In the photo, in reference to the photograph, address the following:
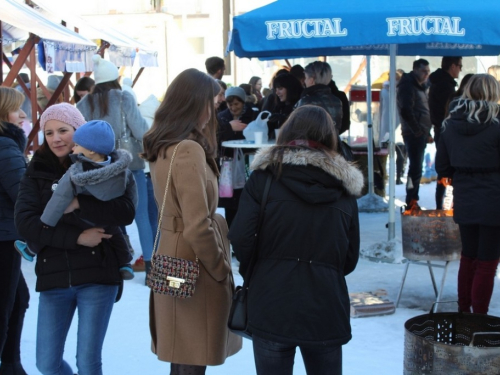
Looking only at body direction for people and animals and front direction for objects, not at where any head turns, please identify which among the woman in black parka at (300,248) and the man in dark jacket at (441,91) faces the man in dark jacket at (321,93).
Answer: the woman in black parka

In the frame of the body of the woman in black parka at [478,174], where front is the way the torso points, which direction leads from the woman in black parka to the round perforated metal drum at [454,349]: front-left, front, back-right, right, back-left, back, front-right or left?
back

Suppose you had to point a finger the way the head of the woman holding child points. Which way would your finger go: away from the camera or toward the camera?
toward the camera

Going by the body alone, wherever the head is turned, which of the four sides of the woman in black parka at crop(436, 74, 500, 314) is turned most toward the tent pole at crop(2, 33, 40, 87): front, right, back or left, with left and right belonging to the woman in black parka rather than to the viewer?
left

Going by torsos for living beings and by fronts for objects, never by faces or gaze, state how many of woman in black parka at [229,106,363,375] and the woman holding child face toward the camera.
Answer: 1

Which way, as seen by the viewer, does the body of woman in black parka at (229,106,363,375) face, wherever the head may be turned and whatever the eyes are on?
away from the camera

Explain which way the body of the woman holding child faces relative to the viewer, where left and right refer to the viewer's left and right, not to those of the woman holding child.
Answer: facing the viewer

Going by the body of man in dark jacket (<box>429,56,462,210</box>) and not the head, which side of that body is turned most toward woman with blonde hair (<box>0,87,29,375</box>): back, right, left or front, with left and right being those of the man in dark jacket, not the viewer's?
right

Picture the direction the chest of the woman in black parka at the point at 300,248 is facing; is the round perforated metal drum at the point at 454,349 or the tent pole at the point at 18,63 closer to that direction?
the tent pole
